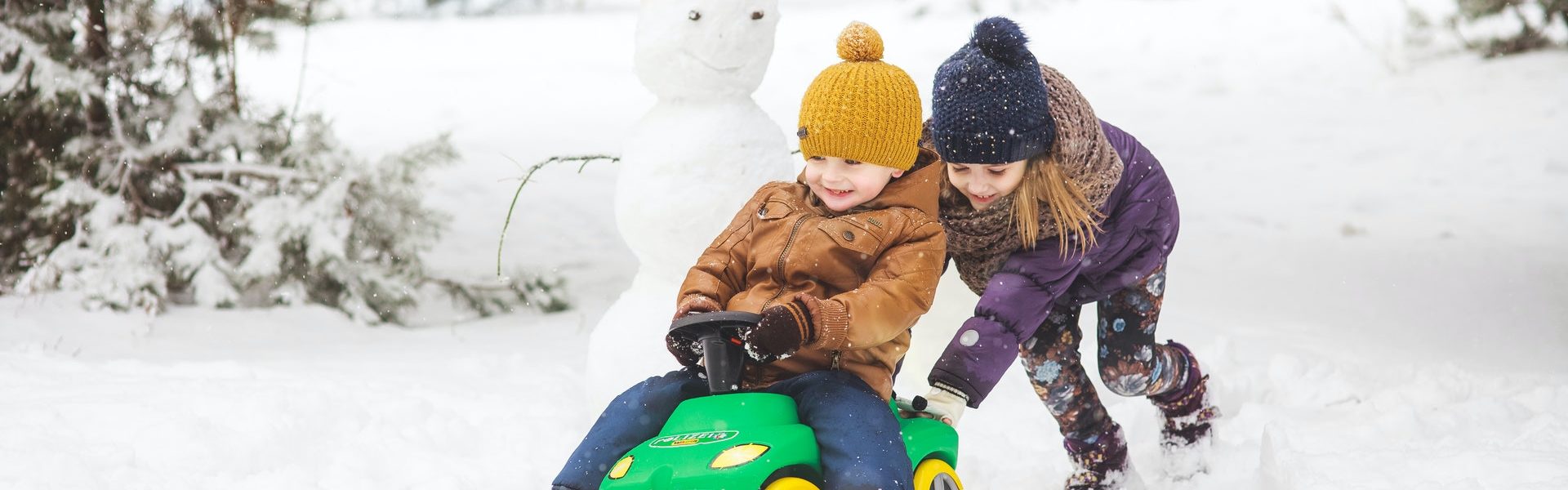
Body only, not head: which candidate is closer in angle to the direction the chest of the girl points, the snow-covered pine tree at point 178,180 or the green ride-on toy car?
the green ride-on toy car

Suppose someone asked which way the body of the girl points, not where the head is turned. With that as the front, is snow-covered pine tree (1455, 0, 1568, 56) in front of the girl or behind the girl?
behind

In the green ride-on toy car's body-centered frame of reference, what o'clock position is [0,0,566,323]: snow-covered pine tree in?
The snow-covered pine tree is roughly at 3 o'clock from the green ride-on toy car.

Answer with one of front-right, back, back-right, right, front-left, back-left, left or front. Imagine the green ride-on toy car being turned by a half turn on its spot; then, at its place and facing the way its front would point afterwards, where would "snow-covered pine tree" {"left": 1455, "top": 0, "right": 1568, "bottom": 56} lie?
front

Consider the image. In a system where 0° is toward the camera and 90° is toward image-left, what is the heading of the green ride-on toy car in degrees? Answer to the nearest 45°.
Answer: approximately 45°
